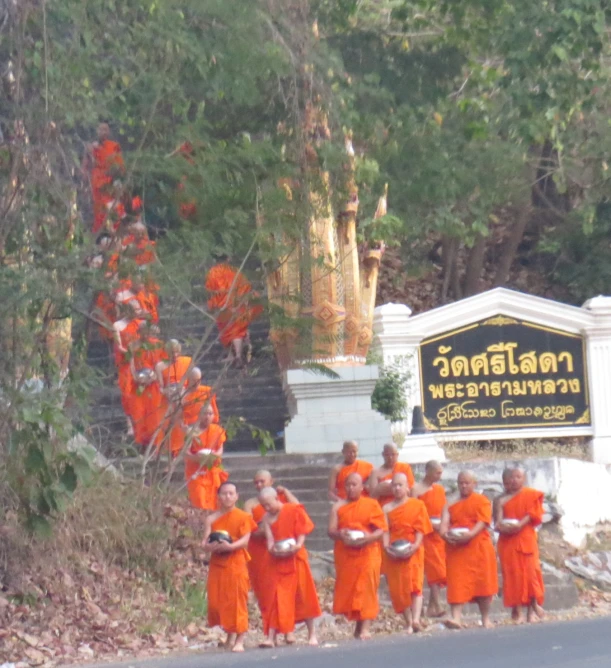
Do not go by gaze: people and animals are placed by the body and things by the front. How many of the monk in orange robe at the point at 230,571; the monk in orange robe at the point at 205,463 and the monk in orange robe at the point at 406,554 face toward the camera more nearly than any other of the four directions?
3

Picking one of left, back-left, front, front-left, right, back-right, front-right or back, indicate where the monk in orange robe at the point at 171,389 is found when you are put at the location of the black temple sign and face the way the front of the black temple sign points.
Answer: front-right
